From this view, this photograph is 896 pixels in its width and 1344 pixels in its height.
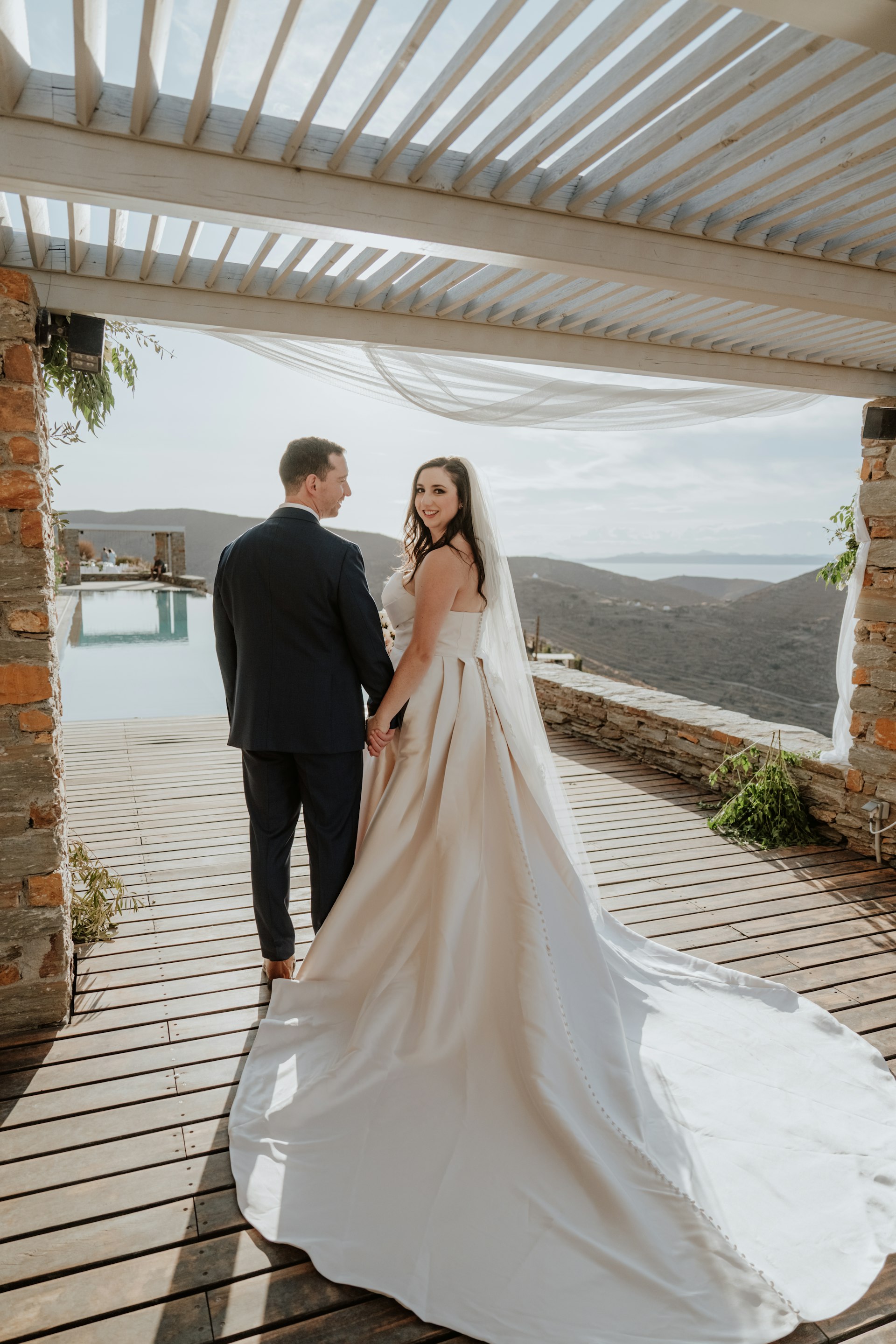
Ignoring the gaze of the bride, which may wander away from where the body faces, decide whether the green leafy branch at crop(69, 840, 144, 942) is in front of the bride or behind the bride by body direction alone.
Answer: in front

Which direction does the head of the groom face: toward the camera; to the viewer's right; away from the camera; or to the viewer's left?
to the viewer's right

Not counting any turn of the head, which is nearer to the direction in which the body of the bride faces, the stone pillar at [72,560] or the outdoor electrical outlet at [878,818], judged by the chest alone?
the stone pillar
